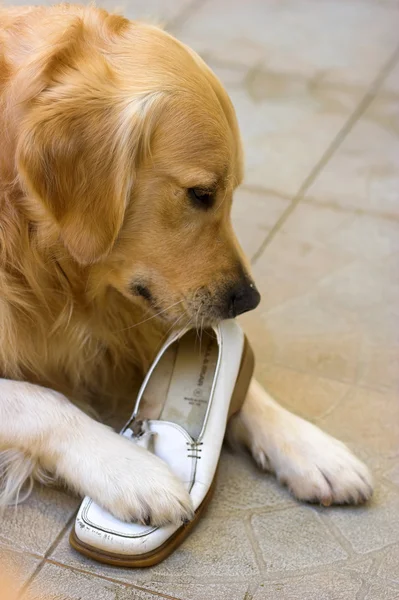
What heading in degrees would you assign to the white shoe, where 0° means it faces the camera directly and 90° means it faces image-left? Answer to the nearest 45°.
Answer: approximately 45°

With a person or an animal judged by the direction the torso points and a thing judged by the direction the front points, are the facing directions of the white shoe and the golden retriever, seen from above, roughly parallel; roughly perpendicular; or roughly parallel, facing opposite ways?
roughly perpendicular

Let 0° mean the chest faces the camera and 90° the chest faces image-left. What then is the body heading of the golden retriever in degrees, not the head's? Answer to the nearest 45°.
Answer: approximately 315°
